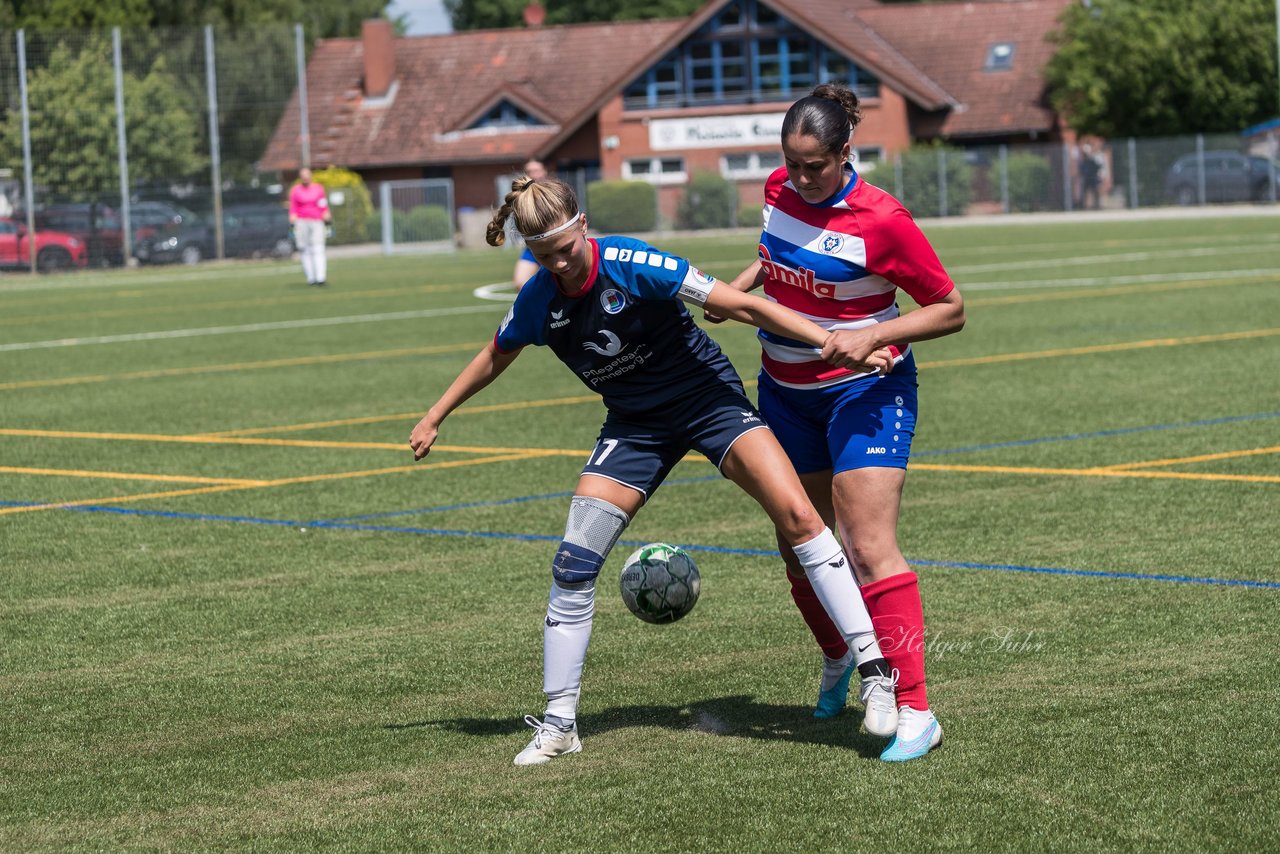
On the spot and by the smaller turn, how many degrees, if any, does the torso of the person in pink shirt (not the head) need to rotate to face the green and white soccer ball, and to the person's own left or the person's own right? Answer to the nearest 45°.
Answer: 0° — they already face it

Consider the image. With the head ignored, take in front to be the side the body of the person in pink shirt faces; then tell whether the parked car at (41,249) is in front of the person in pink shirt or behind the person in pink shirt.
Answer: behind

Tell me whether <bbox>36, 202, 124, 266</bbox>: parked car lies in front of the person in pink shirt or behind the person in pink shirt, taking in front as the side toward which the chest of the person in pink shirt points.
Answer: behind

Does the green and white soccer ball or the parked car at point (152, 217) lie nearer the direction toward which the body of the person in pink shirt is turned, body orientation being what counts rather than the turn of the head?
the green and white soccer ball

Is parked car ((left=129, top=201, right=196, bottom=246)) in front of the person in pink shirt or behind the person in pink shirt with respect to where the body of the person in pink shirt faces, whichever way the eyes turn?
behind
